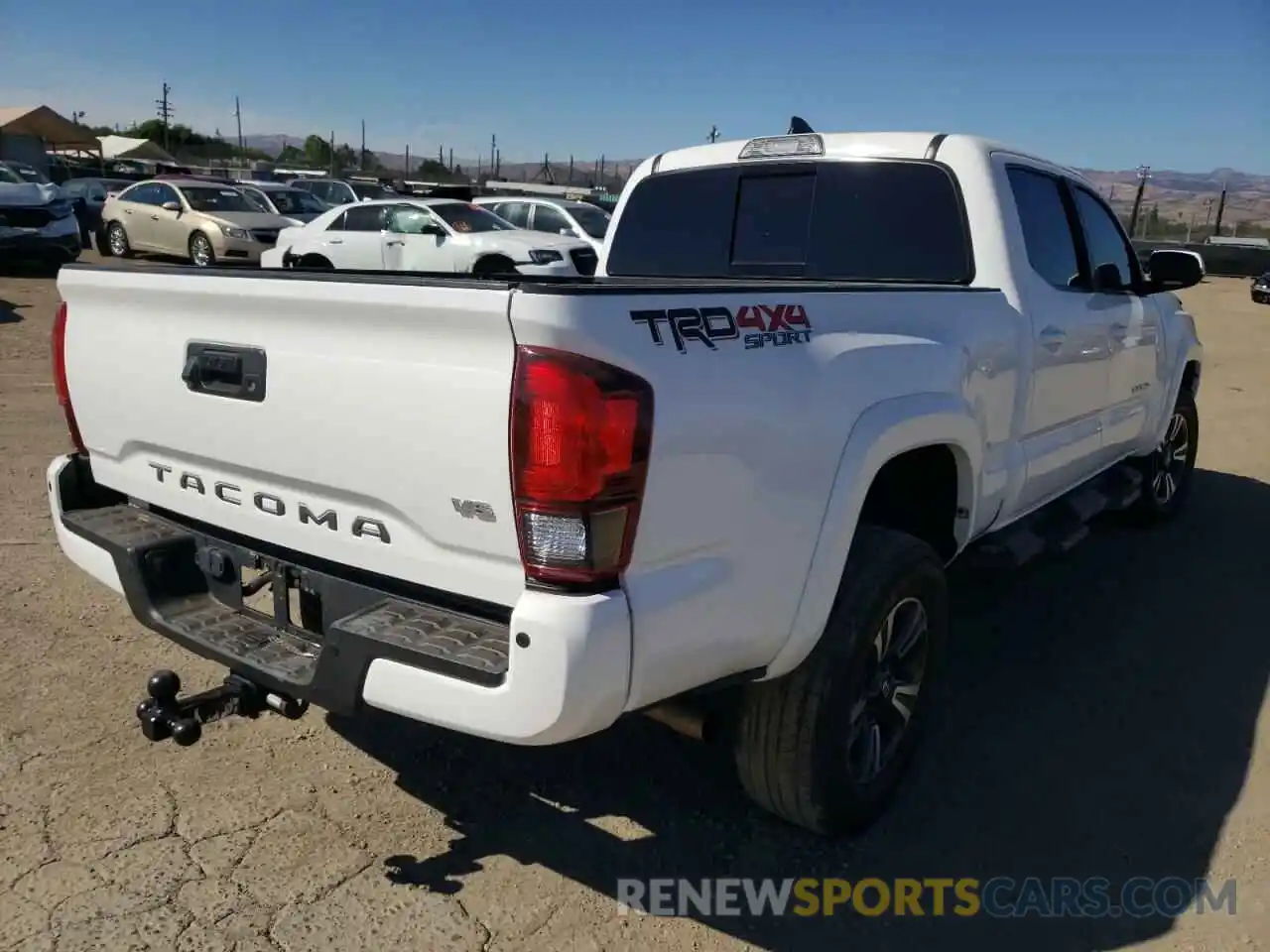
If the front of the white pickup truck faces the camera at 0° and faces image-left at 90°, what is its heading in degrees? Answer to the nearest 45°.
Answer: approximately 225°

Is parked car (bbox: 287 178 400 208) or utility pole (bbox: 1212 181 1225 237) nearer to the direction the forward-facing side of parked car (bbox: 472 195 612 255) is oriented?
the utility pole

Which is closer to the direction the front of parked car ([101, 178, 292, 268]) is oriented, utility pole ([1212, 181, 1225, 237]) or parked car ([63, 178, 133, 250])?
the utility pole

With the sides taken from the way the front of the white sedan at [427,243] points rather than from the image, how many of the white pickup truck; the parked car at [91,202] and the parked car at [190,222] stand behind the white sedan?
2

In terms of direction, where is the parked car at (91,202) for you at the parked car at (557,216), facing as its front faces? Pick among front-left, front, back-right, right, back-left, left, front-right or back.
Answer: back

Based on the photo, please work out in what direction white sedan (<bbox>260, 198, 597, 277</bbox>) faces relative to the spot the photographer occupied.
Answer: facing the viewer and to the right of the viewer

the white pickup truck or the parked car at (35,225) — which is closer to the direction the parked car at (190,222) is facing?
the white pickup truck

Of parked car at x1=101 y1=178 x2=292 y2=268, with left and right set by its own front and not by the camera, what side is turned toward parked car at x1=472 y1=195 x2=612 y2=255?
front

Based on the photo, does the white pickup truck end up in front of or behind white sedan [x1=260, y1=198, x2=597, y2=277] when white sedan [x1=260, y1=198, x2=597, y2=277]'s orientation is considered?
in front

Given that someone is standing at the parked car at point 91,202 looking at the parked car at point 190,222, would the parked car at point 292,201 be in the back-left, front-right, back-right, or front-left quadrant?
front-left

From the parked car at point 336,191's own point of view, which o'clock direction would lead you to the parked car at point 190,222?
the parked car at point 190,222 is roughly at 2 o'clock from the parked car at point 336,191.

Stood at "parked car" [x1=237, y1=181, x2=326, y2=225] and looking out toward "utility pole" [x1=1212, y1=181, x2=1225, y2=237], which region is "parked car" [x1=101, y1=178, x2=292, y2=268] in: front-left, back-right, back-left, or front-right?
back-right

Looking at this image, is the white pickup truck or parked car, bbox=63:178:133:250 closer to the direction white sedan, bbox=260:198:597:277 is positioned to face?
the white pickup truck

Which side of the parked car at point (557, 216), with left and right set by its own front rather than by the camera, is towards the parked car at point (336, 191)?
back
